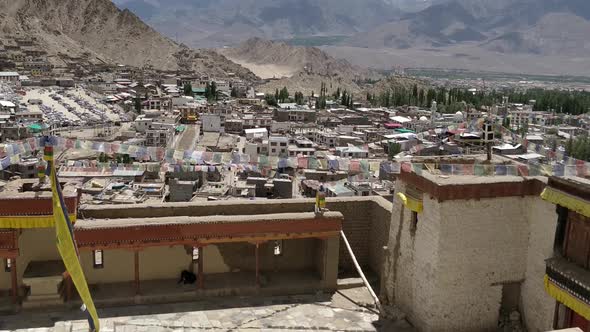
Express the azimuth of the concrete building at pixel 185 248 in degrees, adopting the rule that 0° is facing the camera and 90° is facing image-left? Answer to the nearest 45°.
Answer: approximately 0°

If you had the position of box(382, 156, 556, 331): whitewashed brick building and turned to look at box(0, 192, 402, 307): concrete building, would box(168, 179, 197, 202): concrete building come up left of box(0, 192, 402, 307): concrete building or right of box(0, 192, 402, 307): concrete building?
right

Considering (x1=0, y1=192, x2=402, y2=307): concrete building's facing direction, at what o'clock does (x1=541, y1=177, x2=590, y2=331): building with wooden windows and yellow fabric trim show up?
(x1=541, y1=177, x2=590, y2=331): building with wooden windows and yellow fabric trim is roughly at 10 o'clock from (x1=0, y1=192, x2=402, y2=307): concrete building.

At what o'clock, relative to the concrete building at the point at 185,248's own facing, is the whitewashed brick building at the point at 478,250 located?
the whitewashed brick building at the point at 478,250 is roughly at 10 o'clock from the concrete building at the point at 185,248.

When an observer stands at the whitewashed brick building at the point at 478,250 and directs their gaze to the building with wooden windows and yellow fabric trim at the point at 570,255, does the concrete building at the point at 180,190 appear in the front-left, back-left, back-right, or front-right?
back-left

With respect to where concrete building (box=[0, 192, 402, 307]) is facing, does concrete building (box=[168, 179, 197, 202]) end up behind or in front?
behind
